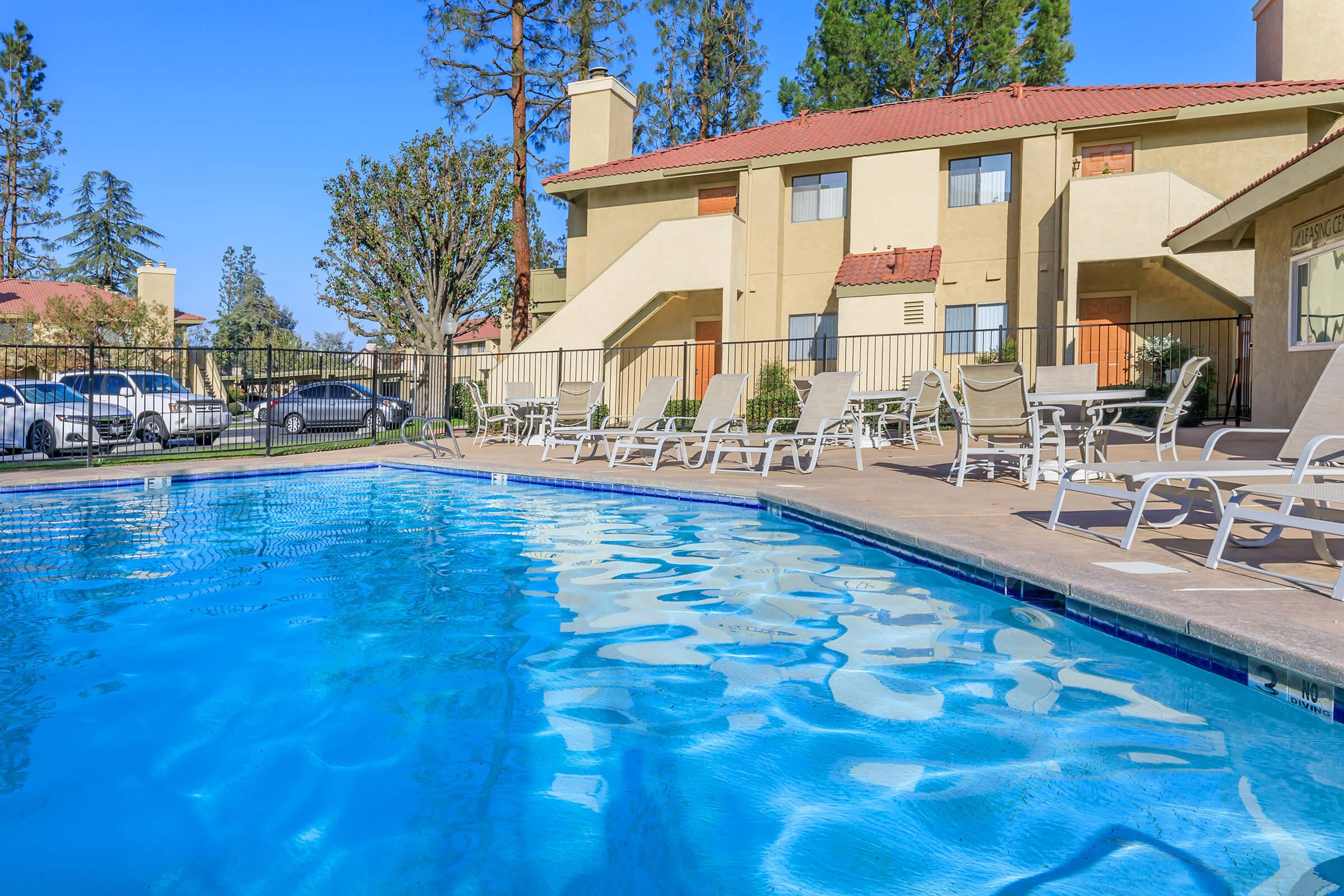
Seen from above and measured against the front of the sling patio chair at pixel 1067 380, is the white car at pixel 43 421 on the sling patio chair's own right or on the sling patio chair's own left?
on the sling patio chair's own right

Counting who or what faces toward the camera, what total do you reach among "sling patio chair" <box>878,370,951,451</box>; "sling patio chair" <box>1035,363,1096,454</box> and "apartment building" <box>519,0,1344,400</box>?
2

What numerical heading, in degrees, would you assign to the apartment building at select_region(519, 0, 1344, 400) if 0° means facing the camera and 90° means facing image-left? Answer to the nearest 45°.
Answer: approximately 0°

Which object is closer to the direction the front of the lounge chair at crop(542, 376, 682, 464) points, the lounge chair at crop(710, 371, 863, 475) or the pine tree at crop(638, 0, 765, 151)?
the lounge chair

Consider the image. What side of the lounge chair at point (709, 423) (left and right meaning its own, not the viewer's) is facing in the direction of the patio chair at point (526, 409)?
right

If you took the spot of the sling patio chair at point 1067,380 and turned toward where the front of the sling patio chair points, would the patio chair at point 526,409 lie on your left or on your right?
on your right

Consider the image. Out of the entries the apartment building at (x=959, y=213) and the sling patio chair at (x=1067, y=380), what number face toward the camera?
2

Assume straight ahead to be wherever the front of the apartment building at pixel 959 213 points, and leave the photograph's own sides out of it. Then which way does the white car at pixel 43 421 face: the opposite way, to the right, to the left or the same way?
to the left

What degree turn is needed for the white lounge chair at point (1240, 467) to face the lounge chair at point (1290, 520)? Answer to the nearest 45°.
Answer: approximately 45° to its left

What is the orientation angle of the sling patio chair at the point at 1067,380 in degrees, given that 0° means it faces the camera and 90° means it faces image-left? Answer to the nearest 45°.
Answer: approximately 0°

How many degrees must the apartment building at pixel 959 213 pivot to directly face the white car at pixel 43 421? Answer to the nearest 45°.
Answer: approximately 45° to its right

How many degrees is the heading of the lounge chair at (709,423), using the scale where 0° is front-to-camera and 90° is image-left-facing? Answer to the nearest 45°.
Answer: approximately 45°

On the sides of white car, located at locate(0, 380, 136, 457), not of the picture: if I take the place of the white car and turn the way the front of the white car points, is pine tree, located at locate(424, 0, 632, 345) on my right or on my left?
on my left
